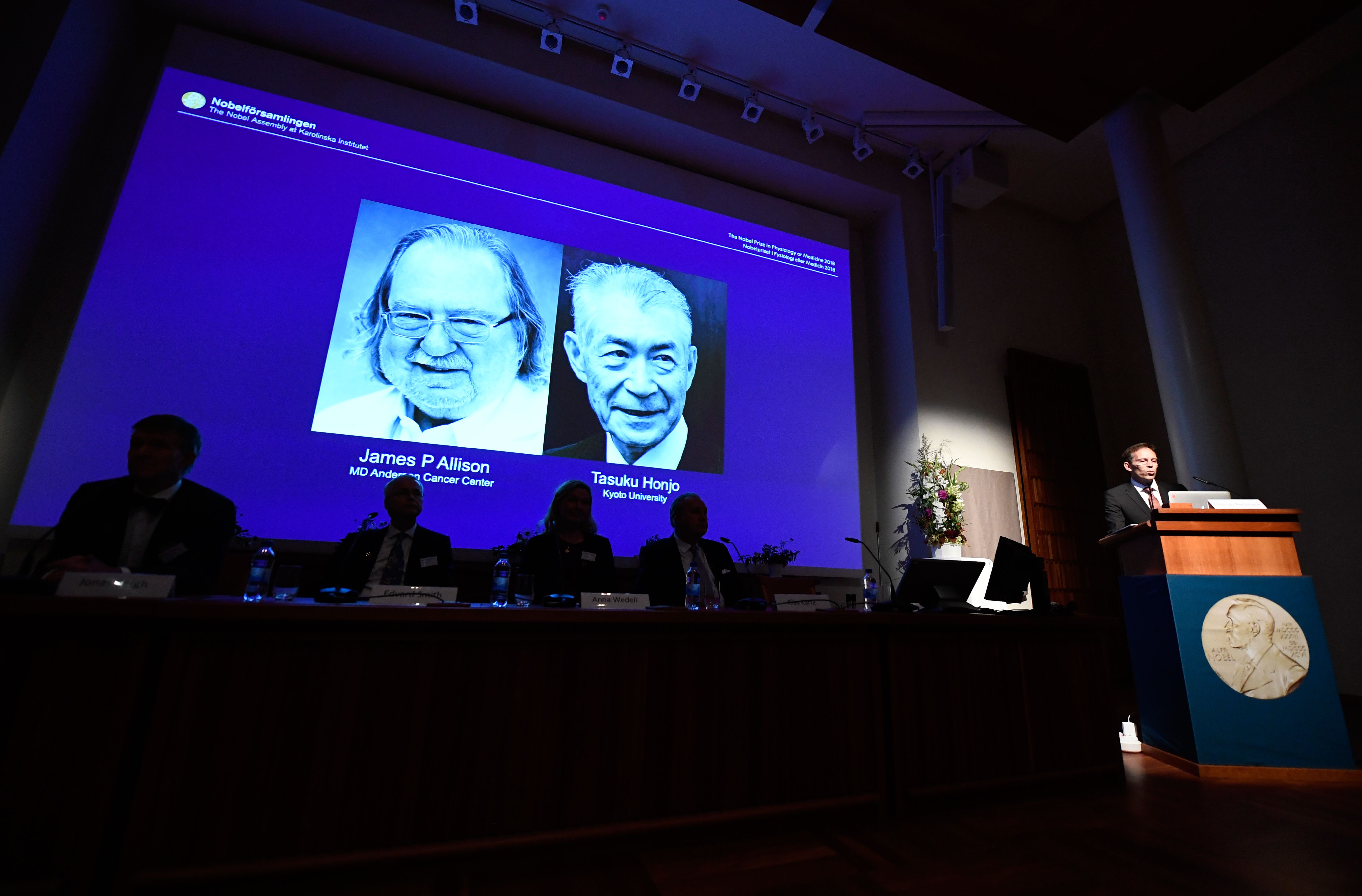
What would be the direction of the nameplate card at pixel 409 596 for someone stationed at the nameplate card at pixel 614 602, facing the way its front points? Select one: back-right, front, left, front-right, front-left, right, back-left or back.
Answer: right

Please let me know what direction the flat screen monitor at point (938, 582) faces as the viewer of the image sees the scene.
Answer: facing away from the viewer

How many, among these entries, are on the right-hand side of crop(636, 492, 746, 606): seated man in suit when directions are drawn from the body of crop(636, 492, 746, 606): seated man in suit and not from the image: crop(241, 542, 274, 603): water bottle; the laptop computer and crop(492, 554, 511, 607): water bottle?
2

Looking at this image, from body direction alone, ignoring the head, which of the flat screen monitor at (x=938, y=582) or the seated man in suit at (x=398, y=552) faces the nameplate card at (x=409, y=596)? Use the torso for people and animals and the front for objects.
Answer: the seated man in suit

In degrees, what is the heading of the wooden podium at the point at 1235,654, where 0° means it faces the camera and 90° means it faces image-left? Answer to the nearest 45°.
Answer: approximately 315°

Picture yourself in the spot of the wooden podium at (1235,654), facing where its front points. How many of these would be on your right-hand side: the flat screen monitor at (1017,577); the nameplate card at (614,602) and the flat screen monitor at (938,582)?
3
